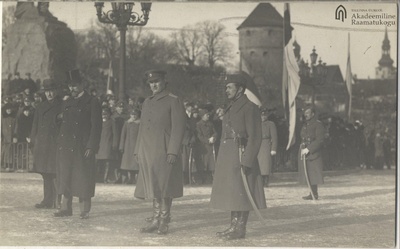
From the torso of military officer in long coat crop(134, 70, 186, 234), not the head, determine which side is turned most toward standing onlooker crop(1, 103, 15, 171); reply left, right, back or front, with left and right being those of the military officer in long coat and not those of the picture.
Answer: right

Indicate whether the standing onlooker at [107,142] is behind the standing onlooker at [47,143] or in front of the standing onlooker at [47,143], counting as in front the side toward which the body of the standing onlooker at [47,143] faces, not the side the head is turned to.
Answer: behind

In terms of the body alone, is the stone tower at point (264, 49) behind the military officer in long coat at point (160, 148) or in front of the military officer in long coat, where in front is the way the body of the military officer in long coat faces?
behind

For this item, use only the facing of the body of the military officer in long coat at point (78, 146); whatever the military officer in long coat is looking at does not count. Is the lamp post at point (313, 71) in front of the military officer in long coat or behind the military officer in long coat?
behind

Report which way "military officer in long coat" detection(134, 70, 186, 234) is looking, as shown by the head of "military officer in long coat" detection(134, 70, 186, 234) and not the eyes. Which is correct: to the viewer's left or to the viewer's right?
to the viewer's left

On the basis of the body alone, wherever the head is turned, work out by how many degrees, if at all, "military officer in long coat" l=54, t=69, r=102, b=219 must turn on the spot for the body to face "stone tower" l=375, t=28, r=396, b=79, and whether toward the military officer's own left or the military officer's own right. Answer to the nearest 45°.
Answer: approximately 135° to the military officer's own left
